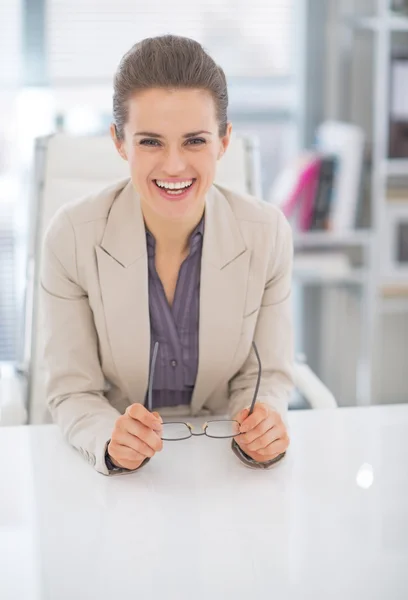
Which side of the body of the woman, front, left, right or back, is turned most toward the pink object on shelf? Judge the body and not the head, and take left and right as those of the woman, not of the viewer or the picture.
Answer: back

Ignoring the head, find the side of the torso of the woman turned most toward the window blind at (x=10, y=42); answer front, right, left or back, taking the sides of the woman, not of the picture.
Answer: back

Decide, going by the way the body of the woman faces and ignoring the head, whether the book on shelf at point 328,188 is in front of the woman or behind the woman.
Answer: behind

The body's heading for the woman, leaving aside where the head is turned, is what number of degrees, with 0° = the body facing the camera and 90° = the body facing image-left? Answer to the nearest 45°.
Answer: approximately 0°

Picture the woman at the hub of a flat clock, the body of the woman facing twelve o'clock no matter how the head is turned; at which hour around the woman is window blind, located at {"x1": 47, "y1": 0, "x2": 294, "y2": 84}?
The window blind is roughly at 6 o'clock from the woman.
